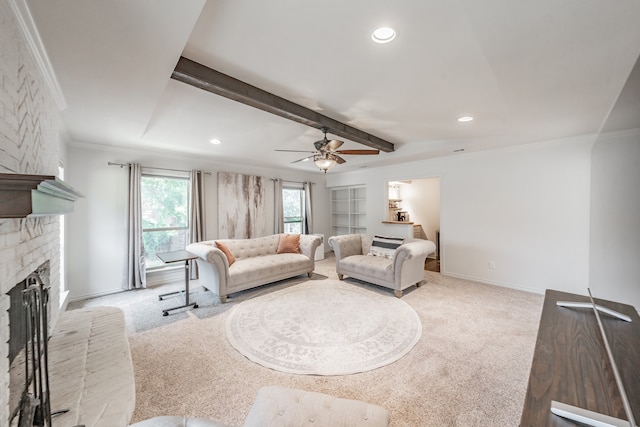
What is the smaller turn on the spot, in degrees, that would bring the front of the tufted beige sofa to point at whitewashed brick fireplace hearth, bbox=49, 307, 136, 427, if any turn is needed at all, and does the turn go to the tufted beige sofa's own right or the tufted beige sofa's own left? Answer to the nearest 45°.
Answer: approximately 90° to the tufted beige sofa's own right

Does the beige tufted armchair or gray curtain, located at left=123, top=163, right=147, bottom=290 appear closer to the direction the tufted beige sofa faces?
the beige tufted armchair

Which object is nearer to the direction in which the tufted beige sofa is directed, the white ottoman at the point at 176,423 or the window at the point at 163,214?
the white ottoman

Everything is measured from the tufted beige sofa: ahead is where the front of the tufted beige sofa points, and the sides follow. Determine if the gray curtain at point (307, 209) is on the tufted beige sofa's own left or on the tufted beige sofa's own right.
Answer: on the tufted beige sofa's own left

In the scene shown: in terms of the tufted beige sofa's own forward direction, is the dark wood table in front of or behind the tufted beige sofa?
in front

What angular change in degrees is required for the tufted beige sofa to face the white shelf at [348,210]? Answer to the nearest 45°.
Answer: approximately 90° to its left

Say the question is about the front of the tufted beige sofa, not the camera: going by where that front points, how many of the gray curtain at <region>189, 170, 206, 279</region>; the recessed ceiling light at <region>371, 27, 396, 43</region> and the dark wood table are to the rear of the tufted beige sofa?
1

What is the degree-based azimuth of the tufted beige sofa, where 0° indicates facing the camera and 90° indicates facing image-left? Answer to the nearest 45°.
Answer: approximately 315°

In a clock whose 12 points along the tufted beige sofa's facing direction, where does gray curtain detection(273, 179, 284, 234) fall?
The gray curtain is roughly at 8 o'clock from the tufted beige sofa.

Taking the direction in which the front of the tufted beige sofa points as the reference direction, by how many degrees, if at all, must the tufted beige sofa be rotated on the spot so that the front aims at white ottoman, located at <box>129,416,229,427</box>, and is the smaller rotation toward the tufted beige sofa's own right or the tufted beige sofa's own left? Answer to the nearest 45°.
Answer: approximately 45° to the tufted beige sofa's own right

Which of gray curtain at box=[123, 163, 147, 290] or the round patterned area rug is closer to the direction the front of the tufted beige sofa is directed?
the round patterned area rug

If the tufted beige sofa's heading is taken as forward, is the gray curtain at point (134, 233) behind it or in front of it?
behind
